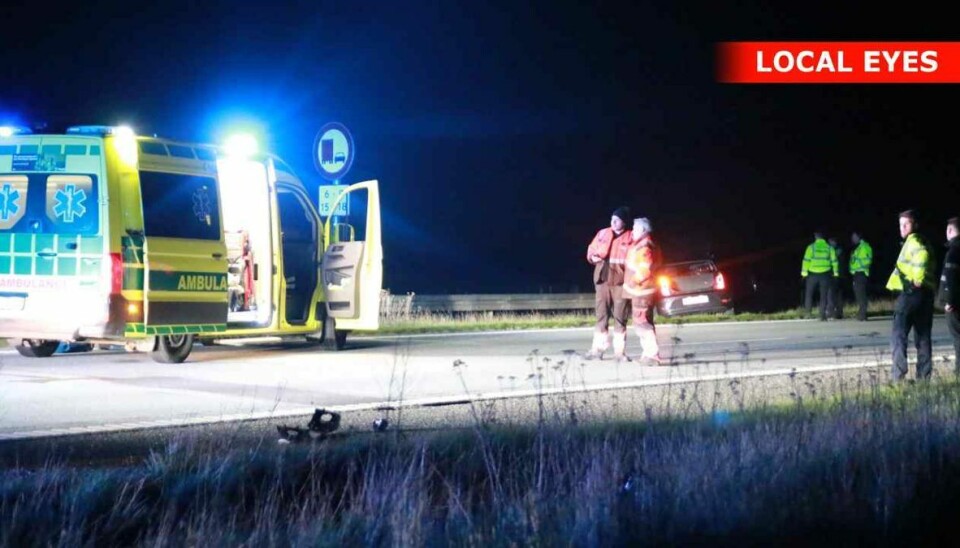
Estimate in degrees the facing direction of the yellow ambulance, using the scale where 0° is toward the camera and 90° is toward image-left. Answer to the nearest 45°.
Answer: approximately 225°

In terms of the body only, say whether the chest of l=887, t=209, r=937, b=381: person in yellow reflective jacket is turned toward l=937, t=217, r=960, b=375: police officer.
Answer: no

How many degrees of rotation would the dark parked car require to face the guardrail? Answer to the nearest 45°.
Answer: approximately 90° to its left

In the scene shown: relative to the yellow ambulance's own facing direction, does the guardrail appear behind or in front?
in front

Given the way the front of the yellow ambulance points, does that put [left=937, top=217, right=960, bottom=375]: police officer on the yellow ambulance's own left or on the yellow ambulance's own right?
on the yellow ambulance's own right

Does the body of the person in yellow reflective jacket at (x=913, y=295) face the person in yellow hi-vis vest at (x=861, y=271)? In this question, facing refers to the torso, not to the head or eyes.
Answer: no

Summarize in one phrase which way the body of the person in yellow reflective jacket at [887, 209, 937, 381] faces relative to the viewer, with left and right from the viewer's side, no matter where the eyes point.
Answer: facing the viewer and to the left of the viewer

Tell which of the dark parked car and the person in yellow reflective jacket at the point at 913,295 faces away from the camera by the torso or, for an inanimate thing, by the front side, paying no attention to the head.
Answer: the dark parked car

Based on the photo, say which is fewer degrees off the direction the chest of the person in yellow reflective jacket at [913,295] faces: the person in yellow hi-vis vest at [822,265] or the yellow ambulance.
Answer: the yellow ambulance

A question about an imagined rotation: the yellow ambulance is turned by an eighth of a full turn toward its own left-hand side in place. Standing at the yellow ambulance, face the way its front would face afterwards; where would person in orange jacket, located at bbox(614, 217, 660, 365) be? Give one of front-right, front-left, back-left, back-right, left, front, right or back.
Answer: right

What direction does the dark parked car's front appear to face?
away from the camera
